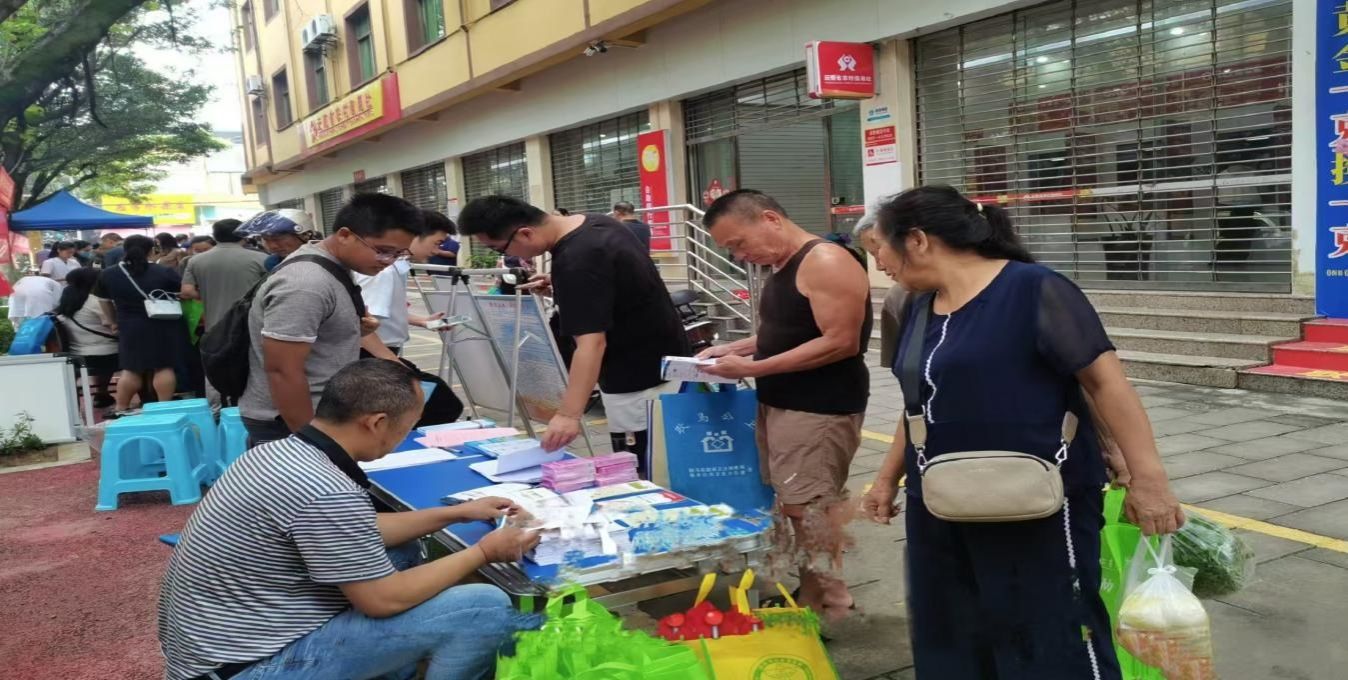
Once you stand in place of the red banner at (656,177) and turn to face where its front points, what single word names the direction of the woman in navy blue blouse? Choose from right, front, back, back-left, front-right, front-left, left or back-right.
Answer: front-left

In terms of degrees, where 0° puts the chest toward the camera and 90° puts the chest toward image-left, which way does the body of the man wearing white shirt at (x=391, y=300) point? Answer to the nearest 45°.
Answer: approximately 270°

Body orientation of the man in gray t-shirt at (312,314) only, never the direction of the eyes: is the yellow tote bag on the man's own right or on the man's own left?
on the man's own right

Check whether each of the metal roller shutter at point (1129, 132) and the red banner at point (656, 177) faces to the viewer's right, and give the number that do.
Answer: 0

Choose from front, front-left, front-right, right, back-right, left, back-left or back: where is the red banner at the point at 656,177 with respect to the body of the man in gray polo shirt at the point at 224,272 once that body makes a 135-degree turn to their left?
back

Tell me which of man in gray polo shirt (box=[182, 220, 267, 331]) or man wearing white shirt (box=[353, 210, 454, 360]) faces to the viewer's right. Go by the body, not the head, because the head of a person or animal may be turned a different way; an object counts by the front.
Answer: the man wearing white shirt

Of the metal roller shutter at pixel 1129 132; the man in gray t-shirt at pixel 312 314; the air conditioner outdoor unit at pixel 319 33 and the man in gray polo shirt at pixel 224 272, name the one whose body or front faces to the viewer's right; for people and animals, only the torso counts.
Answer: the man in gray t-shirt at pixel 312 314

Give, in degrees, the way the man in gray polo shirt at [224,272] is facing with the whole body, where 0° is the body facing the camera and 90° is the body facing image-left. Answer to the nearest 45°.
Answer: approximately 180°

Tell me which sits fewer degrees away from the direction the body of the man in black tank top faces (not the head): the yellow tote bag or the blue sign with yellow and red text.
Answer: the yellow tote bag

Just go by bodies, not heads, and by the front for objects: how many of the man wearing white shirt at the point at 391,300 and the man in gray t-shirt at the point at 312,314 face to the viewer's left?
0

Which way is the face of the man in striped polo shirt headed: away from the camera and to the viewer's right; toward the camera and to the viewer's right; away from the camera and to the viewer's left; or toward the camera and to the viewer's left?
away from the camera and to the viewer's right

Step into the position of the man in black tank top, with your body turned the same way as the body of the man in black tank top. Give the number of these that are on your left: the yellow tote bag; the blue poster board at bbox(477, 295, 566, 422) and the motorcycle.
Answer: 1

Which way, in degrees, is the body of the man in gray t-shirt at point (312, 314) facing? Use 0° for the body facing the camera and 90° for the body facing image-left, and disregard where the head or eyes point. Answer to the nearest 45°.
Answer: approximately 270°

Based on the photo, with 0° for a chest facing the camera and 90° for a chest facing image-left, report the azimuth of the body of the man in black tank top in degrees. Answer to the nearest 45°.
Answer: approximately 90°
